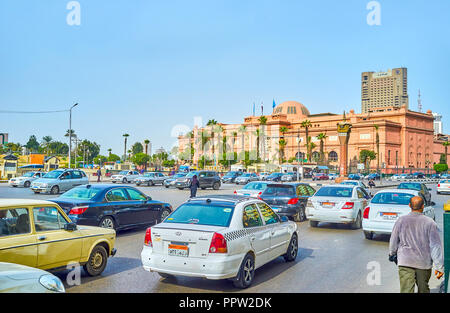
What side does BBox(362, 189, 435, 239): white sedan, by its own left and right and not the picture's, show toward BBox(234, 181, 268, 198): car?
left

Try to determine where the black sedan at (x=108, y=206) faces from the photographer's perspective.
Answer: facing away from the viewer and to the right of the viewer

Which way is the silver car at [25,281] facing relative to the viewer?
to the viewer's right

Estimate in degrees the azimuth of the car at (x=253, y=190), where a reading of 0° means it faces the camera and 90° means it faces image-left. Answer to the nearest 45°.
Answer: approximately 225°

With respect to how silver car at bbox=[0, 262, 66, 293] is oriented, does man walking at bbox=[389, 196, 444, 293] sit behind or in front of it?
in front

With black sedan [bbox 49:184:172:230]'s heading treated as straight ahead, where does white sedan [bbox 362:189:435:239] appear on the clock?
The white sedan is roughly at 2 o'clock from the black sedan.

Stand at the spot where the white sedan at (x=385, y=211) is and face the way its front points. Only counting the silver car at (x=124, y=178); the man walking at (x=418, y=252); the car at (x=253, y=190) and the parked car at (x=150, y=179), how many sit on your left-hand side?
3

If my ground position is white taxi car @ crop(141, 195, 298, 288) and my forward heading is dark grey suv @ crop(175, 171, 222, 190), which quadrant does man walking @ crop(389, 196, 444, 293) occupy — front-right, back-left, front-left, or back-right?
back-right

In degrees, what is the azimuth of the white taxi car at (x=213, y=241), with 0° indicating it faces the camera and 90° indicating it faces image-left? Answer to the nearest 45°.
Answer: approximately 225°

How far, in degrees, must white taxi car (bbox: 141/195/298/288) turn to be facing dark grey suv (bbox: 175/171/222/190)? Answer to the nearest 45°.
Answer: approximately 45° to its left
